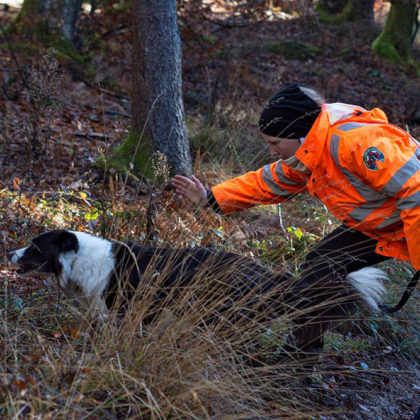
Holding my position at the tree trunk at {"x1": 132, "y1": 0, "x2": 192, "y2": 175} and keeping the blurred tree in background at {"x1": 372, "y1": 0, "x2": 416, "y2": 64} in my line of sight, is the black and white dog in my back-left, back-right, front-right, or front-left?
back-right

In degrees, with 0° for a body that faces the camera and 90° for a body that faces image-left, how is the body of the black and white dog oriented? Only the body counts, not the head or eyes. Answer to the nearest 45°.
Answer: approximately 90°

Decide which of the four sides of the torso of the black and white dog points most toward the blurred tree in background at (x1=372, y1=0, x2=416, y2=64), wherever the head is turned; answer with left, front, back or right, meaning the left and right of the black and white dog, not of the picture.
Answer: right

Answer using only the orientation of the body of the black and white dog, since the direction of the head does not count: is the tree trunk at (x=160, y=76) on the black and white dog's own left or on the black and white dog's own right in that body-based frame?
on the black and white dog's own right

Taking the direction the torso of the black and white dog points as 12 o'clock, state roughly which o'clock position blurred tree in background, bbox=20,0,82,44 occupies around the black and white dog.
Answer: The blurred tree in background is roughly at 2 o'clock from the black and white dog.
